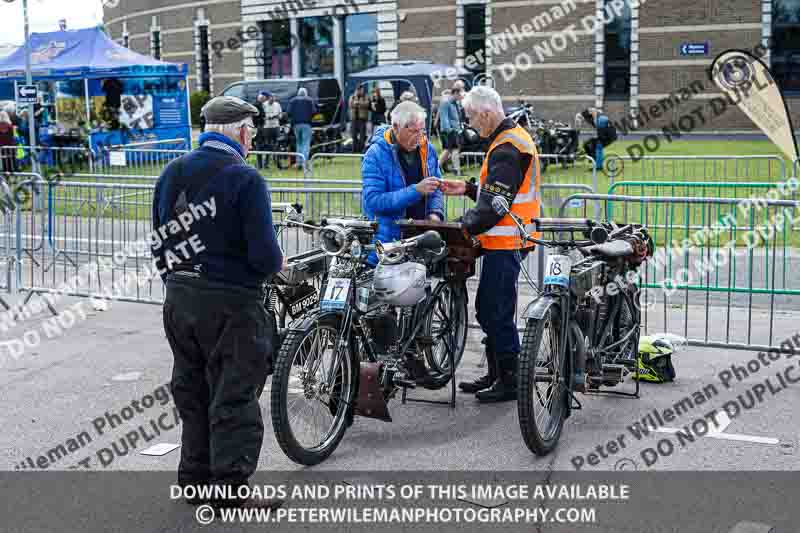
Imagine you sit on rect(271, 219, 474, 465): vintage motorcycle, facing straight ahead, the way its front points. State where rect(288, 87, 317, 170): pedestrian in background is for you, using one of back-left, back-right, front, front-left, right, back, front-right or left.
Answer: back-right

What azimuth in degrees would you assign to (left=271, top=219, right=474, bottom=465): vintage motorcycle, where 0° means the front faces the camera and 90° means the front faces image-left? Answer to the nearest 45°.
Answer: approximately 45°

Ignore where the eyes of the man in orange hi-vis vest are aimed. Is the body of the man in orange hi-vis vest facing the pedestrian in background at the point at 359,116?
no

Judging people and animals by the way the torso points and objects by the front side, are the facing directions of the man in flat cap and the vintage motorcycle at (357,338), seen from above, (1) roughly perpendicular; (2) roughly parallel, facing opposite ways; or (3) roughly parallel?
roughly parallel, facing opposite ways

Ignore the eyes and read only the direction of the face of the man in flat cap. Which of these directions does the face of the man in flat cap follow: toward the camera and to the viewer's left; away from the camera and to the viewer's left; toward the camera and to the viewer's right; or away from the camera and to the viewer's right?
away from the camera and to the viewer's right

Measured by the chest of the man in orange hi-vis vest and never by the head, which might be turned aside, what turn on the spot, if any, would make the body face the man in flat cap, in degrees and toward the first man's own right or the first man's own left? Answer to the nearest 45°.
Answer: approximately 45° to the first man's own left

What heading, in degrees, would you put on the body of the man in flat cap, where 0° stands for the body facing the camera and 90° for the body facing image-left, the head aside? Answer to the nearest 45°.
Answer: approximately 225°

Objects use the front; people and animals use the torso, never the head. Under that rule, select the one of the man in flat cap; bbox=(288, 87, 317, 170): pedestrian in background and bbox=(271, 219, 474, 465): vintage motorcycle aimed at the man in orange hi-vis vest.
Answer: the man in flat cap

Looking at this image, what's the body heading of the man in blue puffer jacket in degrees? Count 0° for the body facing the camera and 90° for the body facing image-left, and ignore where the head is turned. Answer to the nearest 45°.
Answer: approximately 315°

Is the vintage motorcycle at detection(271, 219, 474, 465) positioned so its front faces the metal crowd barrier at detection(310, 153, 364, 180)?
no

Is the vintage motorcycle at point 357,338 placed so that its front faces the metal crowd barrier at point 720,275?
no

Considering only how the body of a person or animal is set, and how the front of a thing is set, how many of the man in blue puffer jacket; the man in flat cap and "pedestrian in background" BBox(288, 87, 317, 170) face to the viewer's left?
0

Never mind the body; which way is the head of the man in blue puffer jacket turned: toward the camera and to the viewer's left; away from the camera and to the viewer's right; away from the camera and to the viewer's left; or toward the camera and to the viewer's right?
toward the camera and to the viewer's right

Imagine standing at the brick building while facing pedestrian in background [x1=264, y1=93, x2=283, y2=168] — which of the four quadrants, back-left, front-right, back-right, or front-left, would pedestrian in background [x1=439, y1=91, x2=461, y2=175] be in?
front-left
